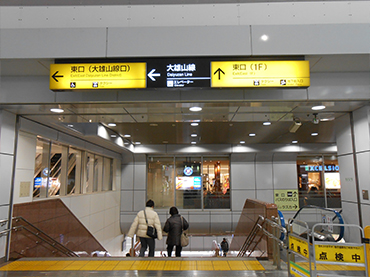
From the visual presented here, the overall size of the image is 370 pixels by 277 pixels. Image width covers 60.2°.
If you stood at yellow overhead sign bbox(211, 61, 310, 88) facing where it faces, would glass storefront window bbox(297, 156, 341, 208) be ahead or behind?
behind

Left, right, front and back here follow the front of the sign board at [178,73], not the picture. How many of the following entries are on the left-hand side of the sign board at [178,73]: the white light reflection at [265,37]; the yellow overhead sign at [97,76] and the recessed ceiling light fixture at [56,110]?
1

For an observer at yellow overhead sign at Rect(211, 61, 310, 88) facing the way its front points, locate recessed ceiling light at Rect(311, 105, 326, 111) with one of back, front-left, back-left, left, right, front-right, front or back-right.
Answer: back-left

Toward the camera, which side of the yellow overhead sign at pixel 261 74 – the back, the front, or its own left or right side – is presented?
front

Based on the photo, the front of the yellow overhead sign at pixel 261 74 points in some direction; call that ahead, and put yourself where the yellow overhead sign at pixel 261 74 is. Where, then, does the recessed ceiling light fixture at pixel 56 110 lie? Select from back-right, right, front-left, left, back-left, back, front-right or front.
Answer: right

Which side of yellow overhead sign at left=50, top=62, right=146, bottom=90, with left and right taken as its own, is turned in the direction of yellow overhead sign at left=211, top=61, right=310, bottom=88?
left

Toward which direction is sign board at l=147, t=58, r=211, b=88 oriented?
toward the camera

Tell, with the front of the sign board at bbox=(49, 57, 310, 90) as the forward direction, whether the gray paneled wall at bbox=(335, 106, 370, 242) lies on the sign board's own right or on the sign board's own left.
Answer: on the sign board's own left

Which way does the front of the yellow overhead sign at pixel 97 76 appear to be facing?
toward the camera

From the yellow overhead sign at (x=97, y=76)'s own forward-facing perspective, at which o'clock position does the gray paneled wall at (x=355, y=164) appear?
The gray paneled wall is roughly at 9 o'clock from the yellow overhead sign.

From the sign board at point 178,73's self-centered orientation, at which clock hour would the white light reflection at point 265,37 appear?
The white light reflection is roughly at 9 o'clock from the sign board.

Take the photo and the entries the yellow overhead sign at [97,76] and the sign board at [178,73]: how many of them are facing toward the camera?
2

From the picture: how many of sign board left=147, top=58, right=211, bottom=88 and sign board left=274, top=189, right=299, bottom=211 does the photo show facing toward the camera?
2
